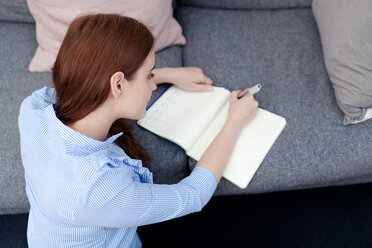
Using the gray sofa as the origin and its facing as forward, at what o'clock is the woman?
The woman is roughly at 1 o'clock from the gray sofa.

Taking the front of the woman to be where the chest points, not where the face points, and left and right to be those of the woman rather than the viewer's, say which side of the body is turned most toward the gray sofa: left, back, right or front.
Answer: front

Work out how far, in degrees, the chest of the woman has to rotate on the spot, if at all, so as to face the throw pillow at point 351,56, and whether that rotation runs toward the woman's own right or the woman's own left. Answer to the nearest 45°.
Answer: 0° — they already face it

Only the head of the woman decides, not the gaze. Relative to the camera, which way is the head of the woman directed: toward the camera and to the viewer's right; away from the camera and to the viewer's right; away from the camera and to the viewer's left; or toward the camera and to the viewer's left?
away from the camera and to the viewer's right

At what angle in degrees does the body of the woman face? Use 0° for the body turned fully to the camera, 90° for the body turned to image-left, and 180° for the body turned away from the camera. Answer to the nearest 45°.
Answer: approximately 225°

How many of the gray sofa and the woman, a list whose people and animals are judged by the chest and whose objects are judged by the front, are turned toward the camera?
1

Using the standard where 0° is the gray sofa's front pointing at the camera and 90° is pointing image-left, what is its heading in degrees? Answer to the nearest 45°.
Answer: approximately 0°
